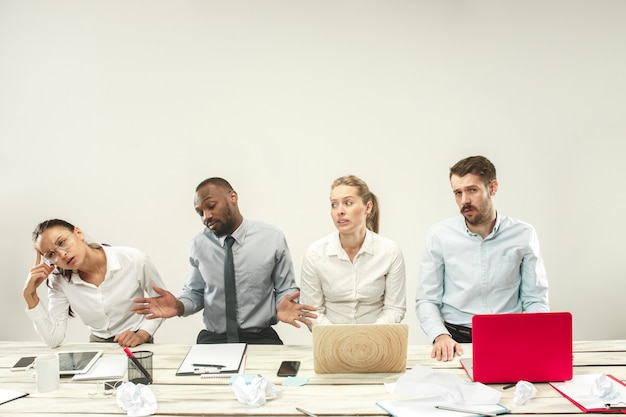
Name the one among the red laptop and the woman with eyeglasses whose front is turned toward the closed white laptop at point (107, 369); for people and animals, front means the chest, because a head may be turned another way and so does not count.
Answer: the woman with eyeglasses

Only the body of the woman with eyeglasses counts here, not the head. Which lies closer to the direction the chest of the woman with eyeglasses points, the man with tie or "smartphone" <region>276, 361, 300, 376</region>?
the smartphone

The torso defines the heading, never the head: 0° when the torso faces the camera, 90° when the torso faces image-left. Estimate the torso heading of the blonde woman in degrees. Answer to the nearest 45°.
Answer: approximately 0°

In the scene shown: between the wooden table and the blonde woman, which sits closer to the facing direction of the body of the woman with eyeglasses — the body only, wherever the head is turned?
the wooden table

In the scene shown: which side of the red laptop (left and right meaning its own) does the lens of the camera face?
back

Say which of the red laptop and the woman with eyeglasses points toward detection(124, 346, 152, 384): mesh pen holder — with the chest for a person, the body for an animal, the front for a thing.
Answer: the woman with eyeglasses

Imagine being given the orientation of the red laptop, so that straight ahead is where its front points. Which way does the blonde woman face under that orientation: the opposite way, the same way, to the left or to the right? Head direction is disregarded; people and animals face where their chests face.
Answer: the opposite way

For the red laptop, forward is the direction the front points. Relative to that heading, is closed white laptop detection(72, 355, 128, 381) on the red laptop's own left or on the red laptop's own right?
on the red laptop's own left

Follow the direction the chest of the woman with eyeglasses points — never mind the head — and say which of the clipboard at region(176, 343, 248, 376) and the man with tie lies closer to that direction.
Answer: the clipboard
